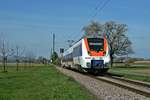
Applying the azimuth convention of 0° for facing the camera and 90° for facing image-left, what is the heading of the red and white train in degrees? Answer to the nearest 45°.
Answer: approximately 315°
